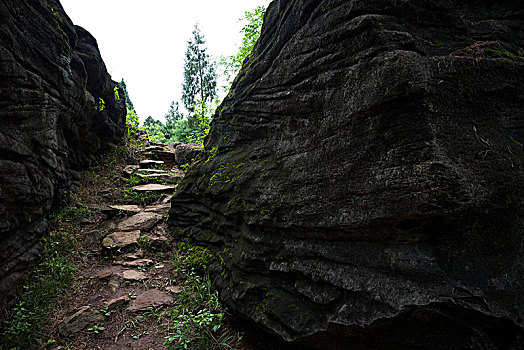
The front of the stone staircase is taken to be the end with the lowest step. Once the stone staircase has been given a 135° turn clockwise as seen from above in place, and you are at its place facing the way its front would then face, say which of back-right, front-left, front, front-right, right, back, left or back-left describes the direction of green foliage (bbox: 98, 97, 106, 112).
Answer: front-right

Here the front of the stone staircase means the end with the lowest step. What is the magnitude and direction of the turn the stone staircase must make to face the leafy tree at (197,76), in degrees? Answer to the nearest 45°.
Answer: approximately 180°

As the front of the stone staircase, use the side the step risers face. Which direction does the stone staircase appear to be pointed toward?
toward the camera

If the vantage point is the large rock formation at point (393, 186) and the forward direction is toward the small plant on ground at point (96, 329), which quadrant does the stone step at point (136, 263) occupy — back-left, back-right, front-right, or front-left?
front-right

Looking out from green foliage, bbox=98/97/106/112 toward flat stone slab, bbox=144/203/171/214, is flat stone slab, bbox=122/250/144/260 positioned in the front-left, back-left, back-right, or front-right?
front-right

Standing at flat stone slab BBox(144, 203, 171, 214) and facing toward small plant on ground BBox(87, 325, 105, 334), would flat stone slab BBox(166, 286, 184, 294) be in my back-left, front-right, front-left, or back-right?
front-left
